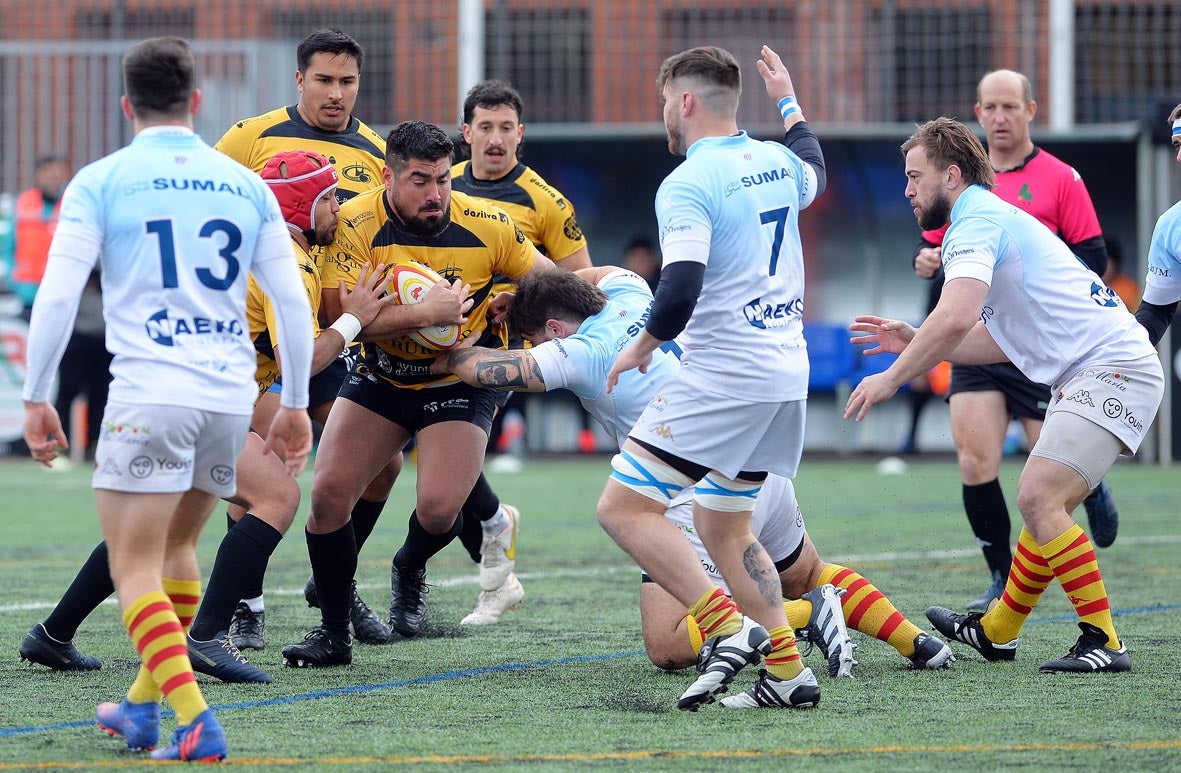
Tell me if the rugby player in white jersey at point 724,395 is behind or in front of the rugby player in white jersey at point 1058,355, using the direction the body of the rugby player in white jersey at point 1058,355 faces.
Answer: in front

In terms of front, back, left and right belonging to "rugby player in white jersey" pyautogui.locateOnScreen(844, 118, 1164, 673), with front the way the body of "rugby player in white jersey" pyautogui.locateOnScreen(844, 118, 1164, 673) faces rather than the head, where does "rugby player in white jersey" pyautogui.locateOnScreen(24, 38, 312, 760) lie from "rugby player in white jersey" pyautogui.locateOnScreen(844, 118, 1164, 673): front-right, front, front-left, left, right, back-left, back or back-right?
front-left

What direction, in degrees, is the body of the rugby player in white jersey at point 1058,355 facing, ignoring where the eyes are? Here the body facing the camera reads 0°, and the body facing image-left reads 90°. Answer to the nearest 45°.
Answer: approximately 90°

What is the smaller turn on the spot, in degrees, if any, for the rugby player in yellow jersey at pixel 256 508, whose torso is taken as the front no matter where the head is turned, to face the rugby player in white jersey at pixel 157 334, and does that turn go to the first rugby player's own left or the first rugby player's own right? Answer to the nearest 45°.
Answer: approximately 90° to the first rugby player's own right

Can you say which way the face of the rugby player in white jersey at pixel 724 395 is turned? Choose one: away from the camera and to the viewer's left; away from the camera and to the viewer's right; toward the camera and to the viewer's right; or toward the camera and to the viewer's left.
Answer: away from the camera and to the viewer's left

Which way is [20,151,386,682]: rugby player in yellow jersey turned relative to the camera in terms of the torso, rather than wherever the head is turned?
to the viewer's right

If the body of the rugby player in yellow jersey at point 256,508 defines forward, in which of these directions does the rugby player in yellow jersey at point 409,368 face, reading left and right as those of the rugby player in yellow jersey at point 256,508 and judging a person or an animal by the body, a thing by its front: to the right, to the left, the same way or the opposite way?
to the right

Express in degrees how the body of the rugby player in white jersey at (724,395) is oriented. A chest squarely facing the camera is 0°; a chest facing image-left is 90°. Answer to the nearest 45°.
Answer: approximately 135°

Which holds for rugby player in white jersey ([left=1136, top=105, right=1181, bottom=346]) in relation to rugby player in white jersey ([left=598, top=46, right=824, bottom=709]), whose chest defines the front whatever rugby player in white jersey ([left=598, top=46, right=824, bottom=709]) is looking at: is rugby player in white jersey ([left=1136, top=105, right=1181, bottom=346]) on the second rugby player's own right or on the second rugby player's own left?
on the second rugby player's own right

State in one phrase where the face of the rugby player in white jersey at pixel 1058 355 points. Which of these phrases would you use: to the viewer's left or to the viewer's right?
to the viewer's left

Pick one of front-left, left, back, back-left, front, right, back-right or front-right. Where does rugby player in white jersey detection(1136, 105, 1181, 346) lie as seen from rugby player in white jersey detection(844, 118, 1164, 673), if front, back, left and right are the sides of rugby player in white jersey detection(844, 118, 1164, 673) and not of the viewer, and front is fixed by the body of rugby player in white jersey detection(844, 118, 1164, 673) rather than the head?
back-right

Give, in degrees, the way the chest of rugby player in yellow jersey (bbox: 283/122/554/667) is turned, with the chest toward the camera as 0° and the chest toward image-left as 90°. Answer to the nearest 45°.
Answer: approximately 0°

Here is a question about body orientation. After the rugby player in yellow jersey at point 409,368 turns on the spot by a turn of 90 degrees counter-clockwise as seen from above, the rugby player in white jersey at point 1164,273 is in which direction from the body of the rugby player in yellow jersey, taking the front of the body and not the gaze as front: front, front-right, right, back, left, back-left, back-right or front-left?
front
